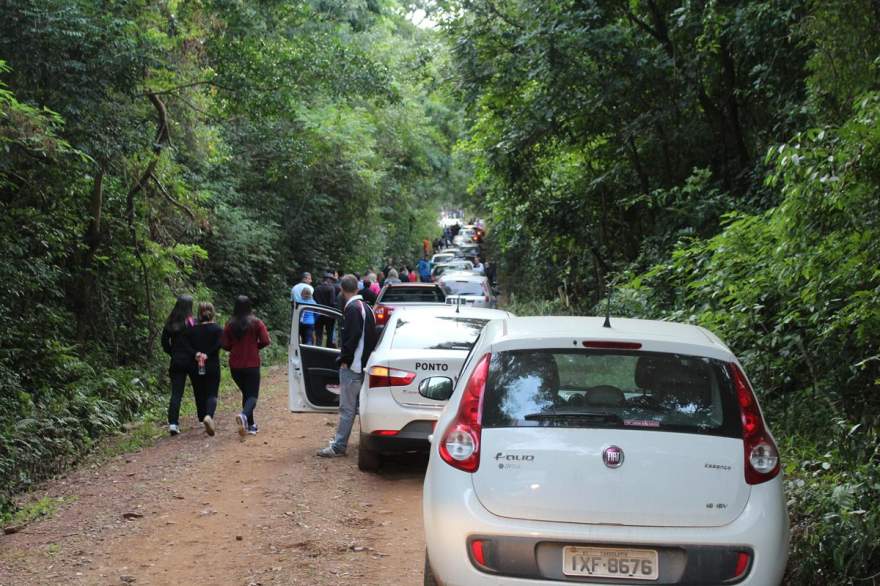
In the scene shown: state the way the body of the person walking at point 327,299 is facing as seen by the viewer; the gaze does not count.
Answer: away from the camera

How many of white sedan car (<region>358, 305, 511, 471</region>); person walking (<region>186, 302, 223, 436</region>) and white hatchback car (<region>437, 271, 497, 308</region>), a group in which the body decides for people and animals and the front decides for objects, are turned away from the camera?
3

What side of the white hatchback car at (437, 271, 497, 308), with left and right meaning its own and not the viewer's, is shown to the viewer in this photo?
back

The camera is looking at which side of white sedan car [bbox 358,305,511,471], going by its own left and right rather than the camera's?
back

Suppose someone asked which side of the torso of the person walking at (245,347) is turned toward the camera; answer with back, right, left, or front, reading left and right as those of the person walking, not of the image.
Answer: back

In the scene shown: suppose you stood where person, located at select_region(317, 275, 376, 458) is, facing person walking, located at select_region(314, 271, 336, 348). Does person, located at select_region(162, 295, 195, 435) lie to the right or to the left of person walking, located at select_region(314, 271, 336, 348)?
left

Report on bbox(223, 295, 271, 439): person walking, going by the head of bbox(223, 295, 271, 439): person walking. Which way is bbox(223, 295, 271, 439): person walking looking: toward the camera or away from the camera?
away from the camera

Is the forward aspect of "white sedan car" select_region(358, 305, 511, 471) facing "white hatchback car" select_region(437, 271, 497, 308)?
yes

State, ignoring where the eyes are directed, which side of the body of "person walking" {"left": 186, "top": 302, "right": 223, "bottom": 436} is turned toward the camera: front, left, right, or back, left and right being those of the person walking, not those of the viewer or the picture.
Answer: back

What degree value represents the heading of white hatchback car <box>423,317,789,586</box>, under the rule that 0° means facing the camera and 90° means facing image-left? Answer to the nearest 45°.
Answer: approximately 180°

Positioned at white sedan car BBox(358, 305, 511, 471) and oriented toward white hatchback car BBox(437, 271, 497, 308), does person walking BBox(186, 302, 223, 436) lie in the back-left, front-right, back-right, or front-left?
front-left
